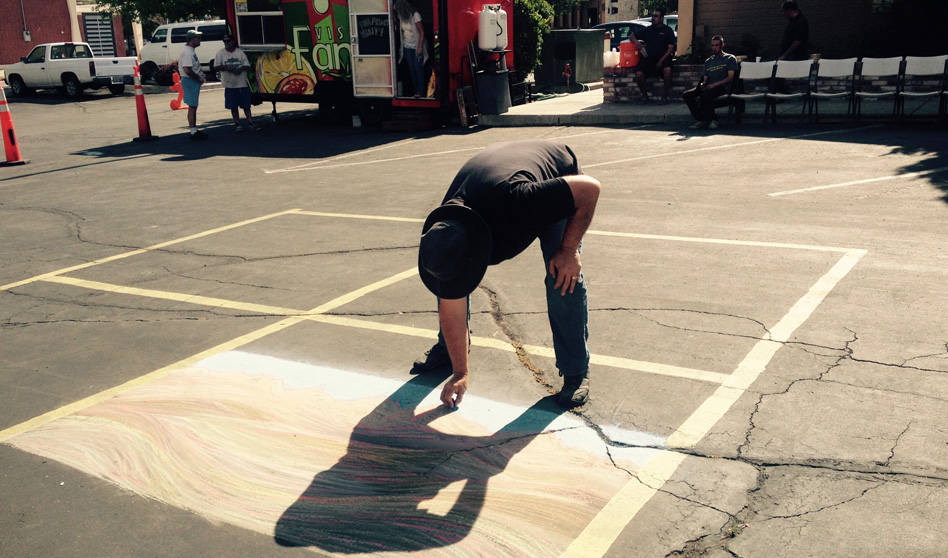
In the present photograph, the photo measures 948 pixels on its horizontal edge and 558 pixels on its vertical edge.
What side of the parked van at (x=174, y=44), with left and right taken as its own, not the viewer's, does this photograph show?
left

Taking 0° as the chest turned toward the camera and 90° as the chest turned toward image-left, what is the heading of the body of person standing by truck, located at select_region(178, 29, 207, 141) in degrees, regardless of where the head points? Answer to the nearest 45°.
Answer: approximately 270°

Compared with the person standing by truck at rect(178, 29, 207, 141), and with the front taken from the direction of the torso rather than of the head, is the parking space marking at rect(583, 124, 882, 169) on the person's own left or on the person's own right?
on the person's own right

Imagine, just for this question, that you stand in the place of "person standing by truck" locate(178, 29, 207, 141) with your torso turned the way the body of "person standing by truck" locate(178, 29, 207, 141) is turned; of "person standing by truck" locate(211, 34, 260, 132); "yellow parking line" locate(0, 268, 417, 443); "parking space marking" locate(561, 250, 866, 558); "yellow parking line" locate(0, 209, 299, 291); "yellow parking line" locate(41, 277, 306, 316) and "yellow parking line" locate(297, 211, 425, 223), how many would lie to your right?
5

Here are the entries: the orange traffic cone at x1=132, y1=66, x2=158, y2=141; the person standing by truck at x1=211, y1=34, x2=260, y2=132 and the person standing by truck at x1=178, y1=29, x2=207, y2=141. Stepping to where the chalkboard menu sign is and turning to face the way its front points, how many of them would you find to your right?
3

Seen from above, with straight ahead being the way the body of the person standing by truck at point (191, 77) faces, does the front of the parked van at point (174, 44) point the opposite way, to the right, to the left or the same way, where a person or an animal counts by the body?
the opposite way
